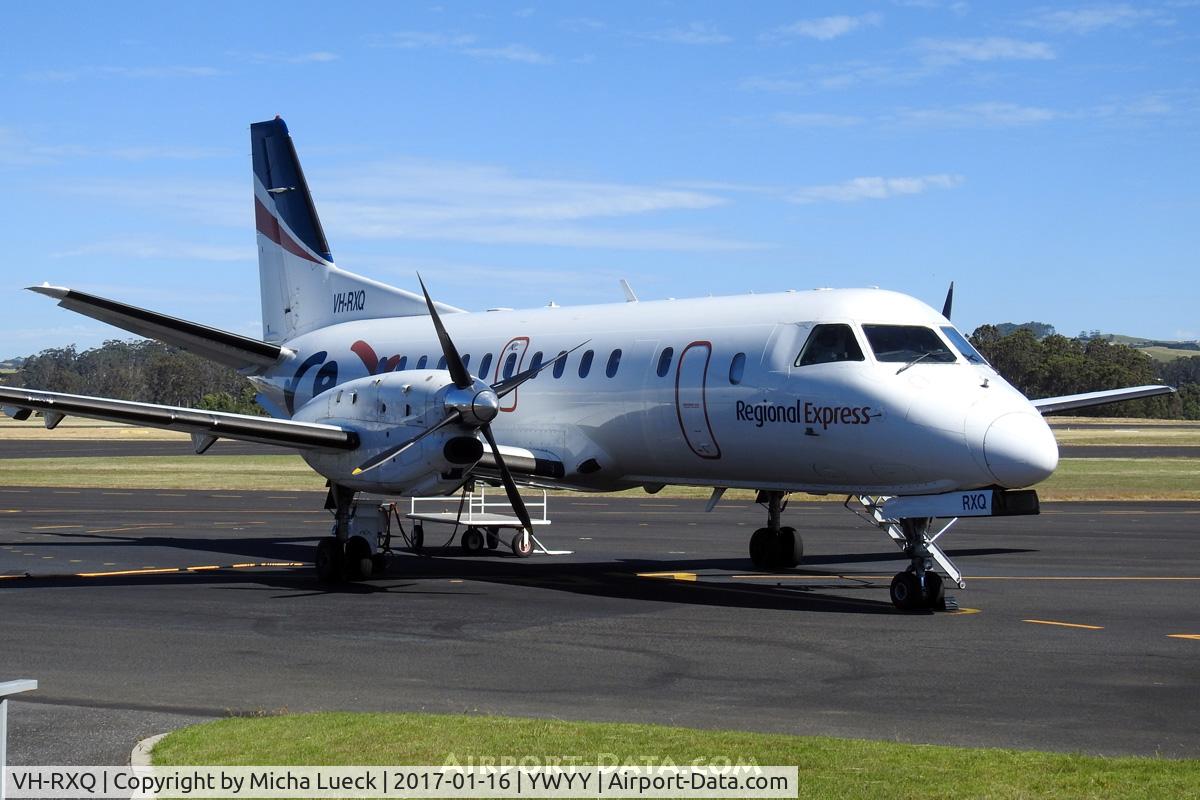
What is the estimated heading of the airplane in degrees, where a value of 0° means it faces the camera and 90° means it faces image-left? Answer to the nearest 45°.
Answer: approximately 315°
